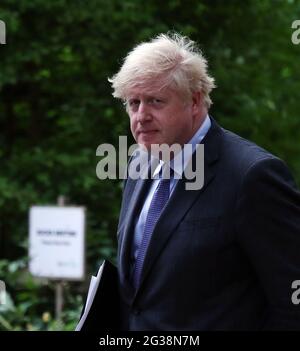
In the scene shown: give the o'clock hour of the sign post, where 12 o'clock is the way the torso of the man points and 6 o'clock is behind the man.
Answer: The sign post is roughly at 4 o'clock from the man.

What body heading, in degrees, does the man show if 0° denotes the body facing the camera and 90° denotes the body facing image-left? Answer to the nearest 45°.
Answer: approximately 45°
